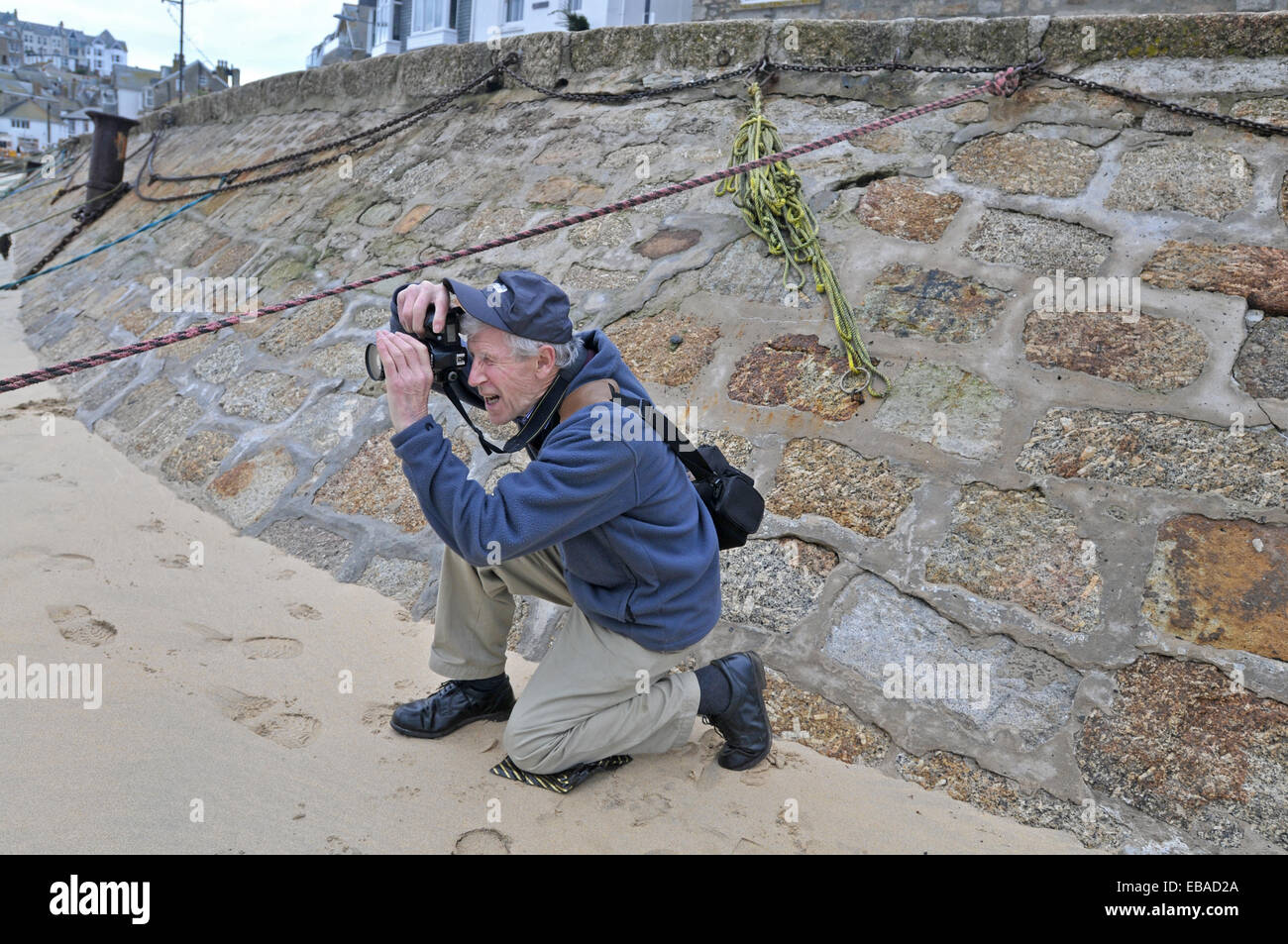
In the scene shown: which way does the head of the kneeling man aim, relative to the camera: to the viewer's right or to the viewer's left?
to the viewer's left

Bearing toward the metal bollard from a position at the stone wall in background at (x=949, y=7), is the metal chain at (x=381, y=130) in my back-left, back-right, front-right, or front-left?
front-left

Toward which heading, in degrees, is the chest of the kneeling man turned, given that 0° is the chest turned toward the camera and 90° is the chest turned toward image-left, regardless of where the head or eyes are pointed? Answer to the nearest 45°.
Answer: approximately 90°

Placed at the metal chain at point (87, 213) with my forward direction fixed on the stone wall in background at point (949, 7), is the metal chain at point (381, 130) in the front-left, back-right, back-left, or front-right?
front-right
